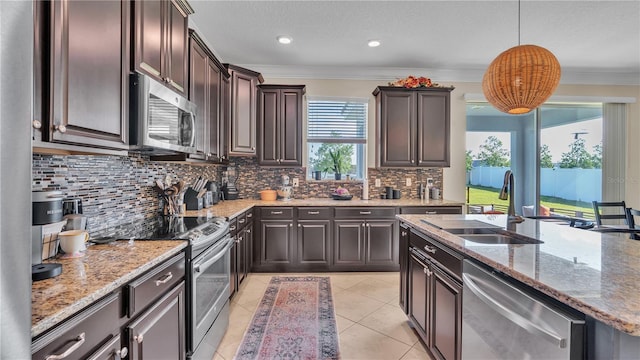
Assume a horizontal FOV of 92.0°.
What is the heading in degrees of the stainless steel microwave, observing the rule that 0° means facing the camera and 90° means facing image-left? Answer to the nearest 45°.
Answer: approximately 315°

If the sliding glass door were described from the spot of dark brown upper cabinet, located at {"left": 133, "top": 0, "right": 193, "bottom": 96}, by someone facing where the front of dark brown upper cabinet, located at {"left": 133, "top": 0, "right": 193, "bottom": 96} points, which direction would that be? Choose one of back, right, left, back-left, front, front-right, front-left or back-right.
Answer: front-left

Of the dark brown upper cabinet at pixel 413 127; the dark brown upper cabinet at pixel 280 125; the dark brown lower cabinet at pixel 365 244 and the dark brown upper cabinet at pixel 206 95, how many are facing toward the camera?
3

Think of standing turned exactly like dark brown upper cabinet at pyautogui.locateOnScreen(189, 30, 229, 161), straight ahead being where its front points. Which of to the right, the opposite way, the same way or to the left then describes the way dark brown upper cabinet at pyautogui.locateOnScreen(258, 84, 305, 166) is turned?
to the right

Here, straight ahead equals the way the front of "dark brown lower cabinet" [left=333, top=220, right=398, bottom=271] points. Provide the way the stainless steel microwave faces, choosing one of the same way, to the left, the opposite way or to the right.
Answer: to the left

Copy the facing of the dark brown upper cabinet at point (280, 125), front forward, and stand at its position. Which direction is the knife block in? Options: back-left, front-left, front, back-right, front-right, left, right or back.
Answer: front-right

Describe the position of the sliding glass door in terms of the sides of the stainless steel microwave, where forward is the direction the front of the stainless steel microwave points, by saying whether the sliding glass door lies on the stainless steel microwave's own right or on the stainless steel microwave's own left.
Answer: on the stainless steel microwave's own left

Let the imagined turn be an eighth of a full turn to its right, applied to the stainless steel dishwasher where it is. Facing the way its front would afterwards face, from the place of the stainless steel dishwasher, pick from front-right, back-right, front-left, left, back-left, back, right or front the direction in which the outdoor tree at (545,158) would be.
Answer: right

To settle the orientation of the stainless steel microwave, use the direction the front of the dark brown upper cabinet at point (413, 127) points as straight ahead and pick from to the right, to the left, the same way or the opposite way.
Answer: to the left

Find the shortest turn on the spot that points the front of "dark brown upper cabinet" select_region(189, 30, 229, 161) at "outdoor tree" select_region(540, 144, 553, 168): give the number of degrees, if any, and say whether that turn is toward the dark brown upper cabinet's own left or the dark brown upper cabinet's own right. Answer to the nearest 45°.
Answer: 0° — it already faces it

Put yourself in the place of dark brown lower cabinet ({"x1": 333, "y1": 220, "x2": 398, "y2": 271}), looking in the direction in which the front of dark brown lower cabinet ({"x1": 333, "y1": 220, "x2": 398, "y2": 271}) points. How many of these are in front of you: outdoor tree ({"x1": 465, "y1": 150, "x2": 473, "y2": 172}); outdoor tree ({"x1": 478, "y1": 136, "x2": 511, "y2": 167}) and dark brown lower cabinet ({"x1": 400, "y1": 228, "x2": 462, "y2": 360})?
1

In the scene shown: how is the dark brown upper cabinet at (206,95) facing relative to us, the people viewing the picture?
facing to the right of the viewer

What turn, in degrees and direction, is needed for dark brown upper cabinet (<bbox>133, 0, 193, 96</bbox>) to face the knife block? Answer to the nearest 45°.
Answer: approximately 135° to its left

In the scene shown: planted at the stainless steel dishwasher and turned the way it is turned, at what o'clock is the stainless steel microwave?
The stainless steel microwave is roughly at 1 o'clock from the stainless steel dishwasher.

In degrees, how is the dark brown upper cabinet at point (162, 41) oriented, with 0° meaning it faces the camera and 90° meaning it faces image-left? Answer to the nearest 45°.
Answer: approximately 315°

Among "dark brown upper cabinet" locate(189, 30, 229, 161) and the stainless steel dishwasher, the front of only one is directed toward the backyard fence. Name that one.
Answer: the dark brown upper cabinet
